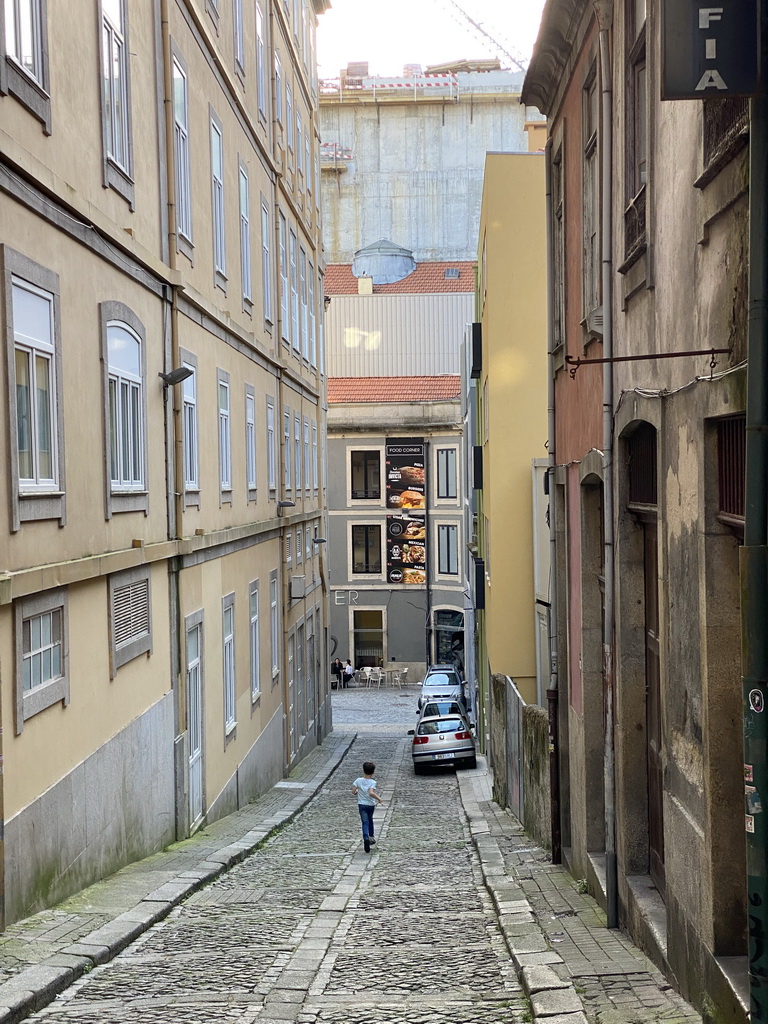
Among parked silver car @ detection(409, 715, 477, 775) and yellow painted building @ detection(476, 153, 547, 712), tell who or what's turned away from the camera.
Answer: the parked silver car

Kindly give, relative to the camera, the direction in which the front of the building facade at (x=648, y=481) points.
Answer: facing to the left of the viewer

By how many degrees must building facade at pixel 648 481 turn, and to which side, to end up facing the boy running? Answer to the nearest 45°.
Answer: approximately 45° to its right

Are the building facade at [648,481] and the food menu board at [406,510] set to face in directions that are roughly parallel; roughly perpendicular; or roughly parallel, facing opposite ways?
roughly perpendicular

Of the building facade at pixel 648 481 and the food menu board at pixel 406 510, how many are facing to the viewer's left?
1

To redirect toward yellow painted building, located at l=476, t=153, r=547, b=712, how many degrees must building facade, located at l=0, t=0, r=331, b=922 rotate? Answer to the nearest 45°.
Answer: approximately 45° to its left

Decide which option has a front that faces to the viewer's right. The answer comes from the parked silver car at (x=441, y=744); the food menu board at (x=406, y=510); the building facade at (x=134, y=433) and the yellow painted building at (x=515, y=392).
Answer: the building facade

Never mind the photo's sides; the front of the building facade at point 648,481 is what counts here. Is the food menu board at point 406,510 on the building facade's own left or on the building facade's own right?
on the building facade's own right

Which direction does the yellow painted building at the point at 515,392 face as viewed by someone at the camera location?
facing to the left of the viewer

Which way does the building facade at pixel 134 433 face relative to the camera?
to the viewer's right

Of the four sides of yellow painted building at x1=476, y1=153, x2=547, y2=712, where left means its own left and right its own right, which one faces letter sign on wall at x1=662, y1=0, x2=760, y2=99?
left

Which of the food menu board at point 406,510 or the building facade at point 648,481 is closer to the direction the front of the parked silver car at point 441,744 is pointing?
the food menu board

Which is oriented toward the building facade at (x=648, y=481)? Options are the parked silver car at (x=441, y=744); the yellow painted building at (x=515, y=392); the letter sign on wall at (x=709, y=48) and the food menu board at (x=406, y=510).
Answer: the food menu board

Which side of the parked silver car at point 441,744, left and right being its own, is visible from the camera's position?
back

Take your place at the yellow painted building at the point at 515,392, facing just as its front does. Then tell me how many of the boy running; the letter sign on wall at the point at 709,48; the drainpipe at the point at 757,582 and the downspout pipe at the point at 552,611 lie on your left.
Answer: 4

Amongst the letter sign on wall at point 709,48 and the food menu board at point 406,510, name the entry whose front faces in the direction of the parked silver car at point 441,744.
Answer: the food menu board

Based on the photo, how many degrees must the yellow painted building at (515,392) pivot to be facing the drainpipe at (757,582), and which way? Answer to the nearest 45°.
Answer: approximately 90° to its left
